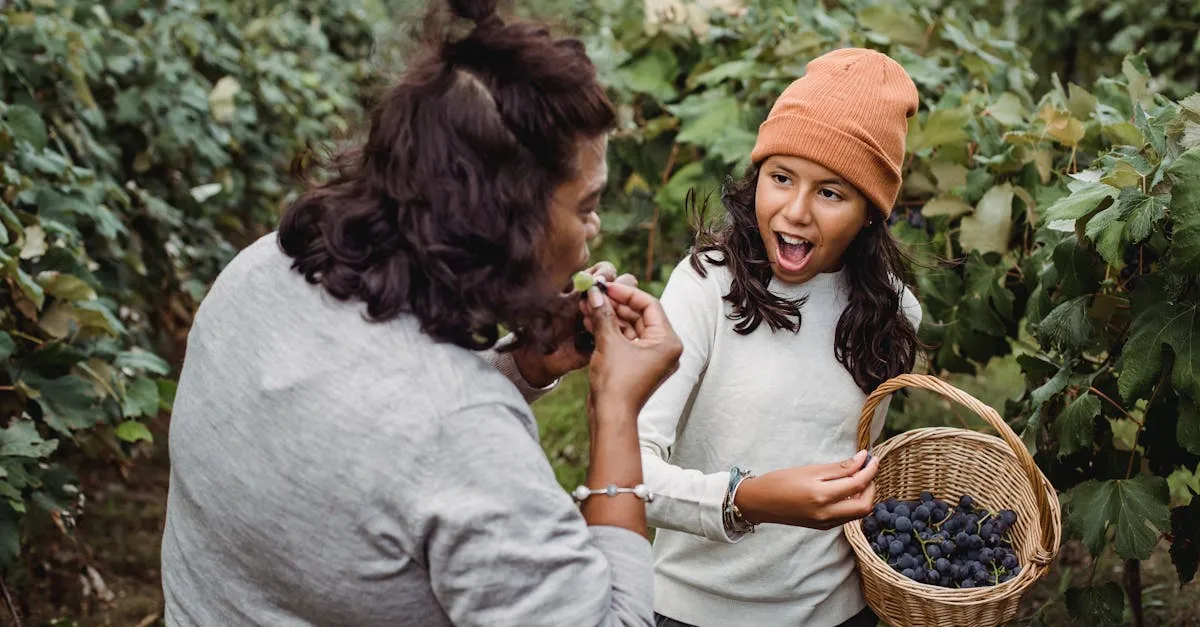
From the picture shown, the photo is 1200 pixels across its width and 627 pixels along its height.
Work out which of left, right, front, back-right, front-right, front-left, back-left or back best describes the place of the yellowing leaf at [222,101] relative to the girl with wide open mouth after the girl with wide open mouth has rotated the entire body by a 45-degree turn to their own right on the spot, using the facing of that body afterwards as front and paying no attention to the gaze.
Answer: right

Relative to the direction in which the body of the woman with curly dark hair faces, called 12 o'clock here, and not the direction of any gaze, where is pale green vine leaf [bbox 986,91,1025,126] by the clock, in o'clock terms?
The pale green vine leaf is roughly at 12 o'clock from the woman with curly dark hair.

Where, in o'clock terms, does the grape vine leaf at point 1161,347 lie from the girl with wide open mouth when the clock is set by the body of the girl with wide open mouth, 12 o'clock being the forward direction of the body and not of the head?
The grape vine leaf is roughly at 9 o'clock from the girl with wide open mouth.

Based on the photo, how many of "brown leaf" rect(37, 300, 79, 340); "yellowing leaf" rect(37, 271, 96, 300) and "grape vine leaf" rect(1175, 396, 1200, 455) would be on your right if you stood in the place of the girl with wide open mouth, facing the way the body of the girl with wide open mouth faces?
2

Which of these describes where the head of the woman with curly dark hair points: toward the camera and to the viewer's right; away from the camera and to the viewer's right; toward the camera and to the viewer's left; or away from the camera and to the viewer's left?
away from the camera and to the viewer's right

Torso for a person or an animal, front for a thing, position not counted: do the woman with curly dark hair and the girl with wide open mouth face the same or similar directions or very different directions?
very different directions

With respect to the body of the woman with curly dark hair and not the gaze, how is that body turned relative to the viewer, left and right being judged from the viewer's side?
facing away from the viewer and to the right of the viewer

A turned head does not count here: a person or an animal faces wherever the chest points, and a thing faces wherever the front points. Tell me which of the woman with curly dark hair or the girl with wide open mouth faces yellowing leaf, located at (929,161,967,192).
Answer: the woman with curly dark hair

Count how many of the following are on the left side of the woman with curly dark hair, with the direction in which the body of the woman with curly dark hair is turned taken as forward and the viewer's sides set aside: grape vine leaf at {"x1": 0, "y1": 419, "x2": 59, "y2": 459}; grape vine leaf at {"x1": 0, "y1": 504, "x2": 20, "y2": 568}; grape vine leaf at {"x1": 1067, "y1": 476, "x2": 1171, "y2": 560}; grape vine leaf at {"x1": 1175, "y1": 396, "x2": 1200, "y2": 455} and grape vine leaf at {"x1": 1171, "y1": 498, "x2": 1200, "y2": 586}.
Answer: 2

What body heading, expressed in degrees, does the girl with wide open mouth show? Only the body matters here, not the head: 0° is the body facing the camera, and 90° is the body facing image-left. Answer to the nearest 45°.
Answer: approximately 0°

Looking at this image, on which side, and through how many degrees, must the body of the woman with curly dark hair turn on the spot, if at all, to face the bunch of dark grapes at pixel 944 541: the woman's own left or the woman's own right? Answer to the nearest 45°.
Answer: approximately 45° to the woman's own right

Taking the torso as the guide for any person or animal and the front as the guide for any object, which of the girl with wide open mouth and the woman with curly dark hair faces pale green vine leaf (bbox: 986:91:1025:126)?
the woman with curly dark hair
